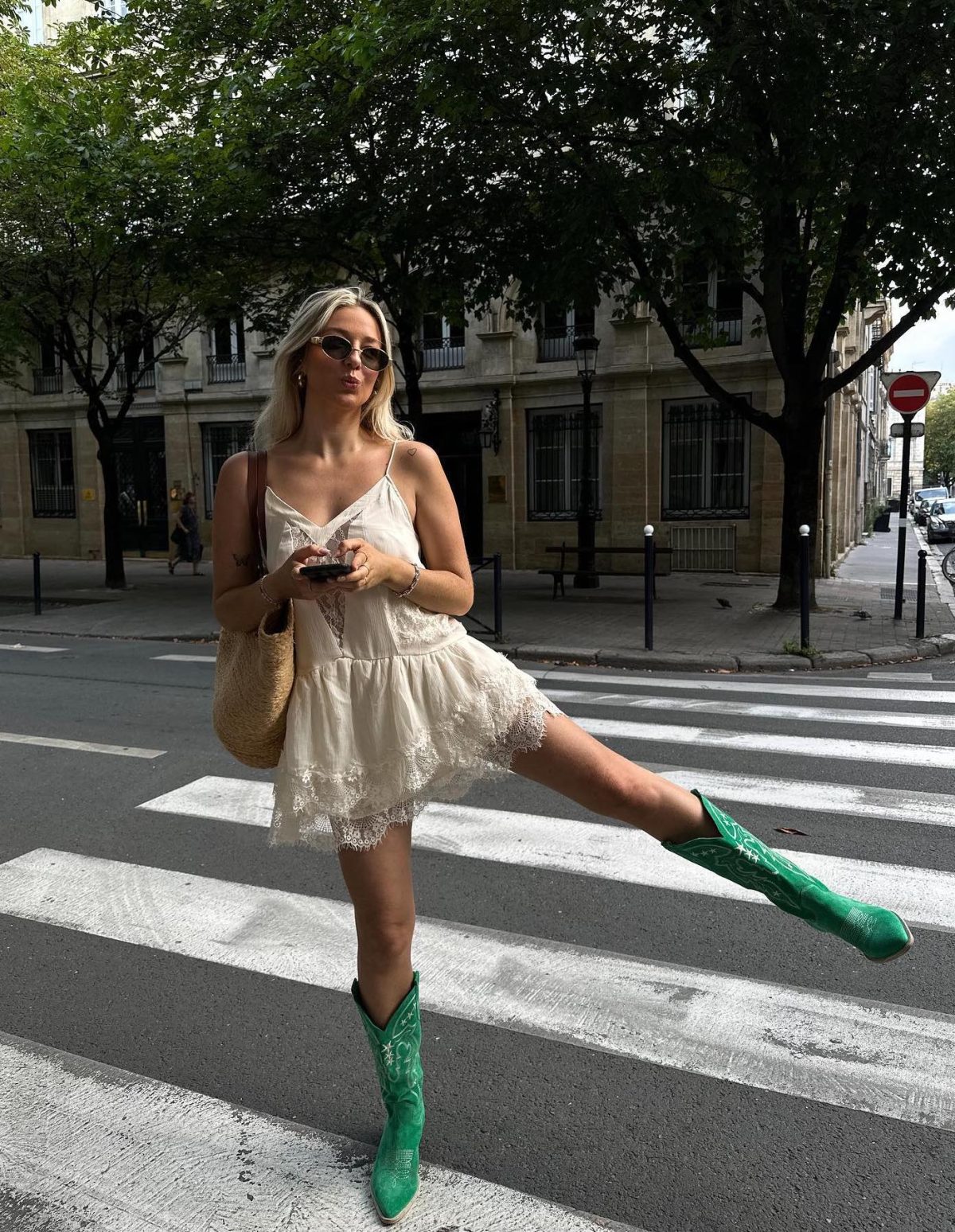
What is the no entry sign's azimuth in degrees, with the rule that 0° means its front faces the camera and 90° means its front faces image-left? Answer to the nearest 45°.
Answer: approximately 0°

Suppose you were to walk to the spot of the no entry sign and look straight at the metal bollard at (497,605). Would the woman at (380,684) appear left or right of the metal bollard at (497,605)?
left

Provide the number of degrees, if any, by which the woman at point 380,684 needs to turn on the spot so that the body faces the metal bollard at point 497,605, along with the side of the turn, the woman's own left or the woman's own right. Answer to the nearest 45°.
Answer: approximately 180°

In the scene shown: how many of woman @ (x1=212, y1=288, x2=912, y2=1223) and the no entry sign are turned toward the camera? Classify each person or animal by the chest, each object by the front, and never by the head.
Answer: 2

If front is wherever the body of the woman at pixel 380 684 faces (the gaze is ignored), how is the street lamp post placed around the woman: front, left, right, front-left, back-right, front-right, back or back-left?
back

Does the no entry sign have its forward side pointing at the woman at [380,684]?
yes

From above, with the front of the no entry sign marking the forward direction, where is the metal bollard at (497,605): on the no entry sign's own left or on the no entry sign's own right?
on the no entry sign's own right

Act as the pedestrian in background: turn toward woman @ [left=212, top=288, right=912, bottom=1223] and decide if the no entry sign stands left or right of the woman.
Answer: left

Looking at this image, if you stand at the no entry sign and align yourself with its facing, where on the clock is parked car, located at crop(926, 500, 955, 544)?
The parked car is roughly at 6 o'clock from the no entry sign.

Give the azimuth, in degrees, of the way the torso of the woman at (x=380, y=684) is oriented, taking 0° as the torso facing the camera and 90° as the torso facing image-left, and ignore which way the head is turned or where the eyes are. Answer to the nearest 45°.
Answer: approximately 0°

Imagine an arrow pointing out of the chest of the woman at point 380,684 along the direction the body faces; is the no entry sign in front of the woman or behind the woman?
behind

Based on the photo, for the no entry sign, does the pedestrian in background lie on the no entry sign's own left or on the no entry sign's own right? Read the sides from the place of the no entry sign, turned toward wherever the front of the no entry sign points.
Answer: on the no entry sign's own right

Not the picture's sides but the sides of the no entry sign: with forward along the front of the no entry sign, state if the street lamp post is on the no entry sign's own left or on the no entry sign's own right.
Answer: on the no entry sign's own right
